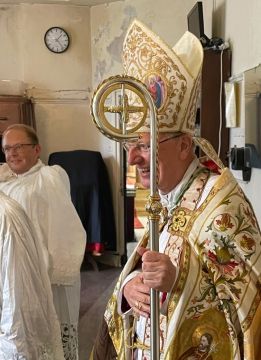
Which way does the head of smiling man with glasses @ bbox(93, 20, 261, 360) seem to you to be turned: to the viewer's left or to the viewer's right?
to the viewer's left

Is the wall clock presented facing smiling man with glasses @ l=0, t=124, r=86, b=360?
yes

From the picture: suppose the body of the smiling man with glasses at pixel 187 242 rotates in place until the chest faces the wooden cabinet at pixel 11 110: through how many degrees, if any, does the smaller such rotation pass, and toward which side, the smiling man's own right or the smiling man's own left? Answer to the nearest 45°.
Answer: approximately 90° to the smiling man's own right

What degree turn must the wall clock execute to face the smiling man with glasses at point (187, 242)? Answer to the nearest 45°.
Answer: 0° — it already faces them

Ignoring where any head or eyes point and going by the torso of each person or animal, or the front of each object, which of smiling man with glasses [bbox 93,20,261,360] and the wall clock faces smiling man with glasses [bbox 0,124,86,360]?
the wall clock

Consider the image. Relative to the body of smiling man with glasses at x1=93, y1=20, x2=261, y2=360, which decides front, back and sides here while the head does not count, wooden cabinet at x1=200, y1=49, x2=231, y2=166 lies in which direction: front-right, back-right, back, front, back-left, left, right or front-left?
back-right
